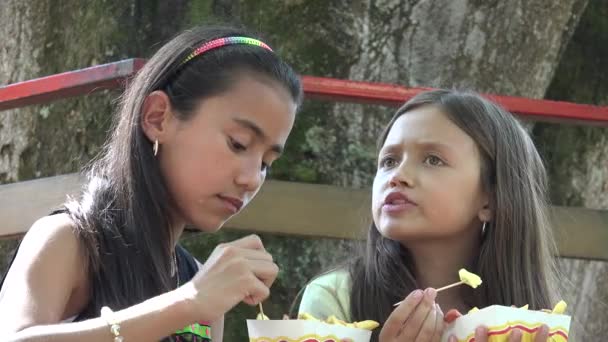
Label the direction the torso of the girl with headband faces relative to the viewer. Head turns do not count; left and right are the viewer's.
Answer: facing the viewer and to the right of the viewer
